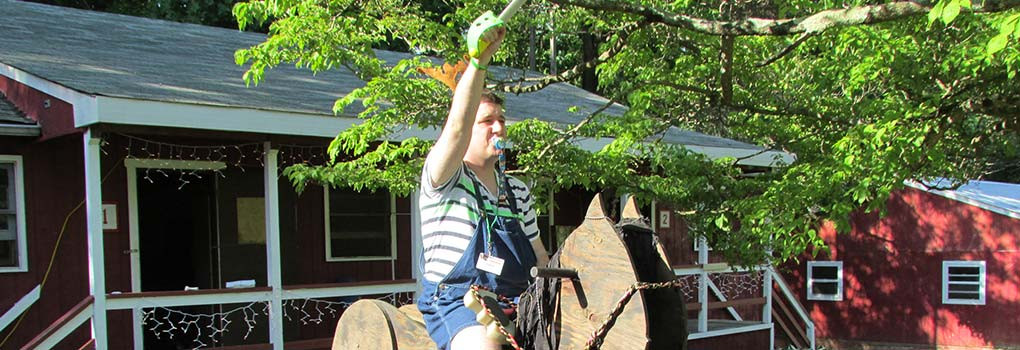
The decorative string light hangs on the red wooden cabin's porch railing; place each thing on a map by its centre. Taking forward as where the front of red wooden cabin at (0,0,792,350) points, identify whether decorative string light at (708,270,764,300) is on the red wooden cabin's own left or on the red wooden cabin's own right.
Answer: on the red wooden cabin's own left

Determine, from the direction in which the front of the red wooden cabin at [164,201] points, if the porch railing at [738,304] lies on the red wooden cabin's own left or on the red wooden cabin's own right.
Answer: on the red wooden cabin's own left

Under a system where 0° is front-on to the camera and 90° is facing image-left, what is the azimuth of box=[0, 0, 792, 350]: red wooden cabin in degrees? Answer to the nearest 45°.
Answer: approximately 315°

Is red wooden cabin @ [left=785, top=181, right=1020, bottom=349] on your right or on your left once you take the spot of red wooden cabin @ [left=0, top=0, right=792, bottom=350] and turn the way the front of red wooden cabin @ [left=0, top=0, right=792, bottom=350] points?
on your left
